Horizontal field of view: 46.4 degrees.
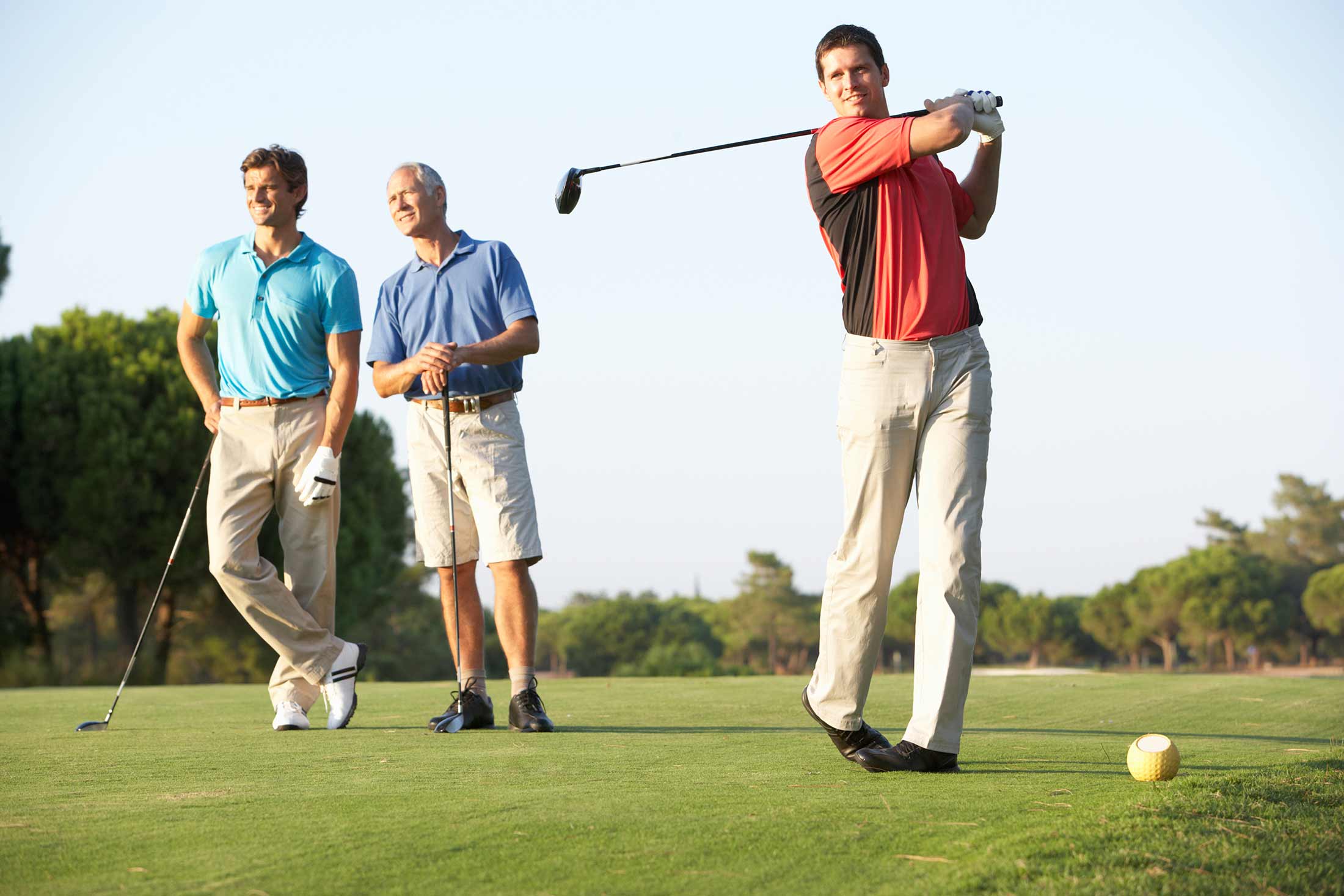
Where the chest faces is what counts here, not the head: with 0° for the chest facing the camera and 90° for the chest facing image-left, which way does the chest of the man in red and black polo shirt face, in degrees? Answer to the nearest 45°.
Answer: approximately 315°
